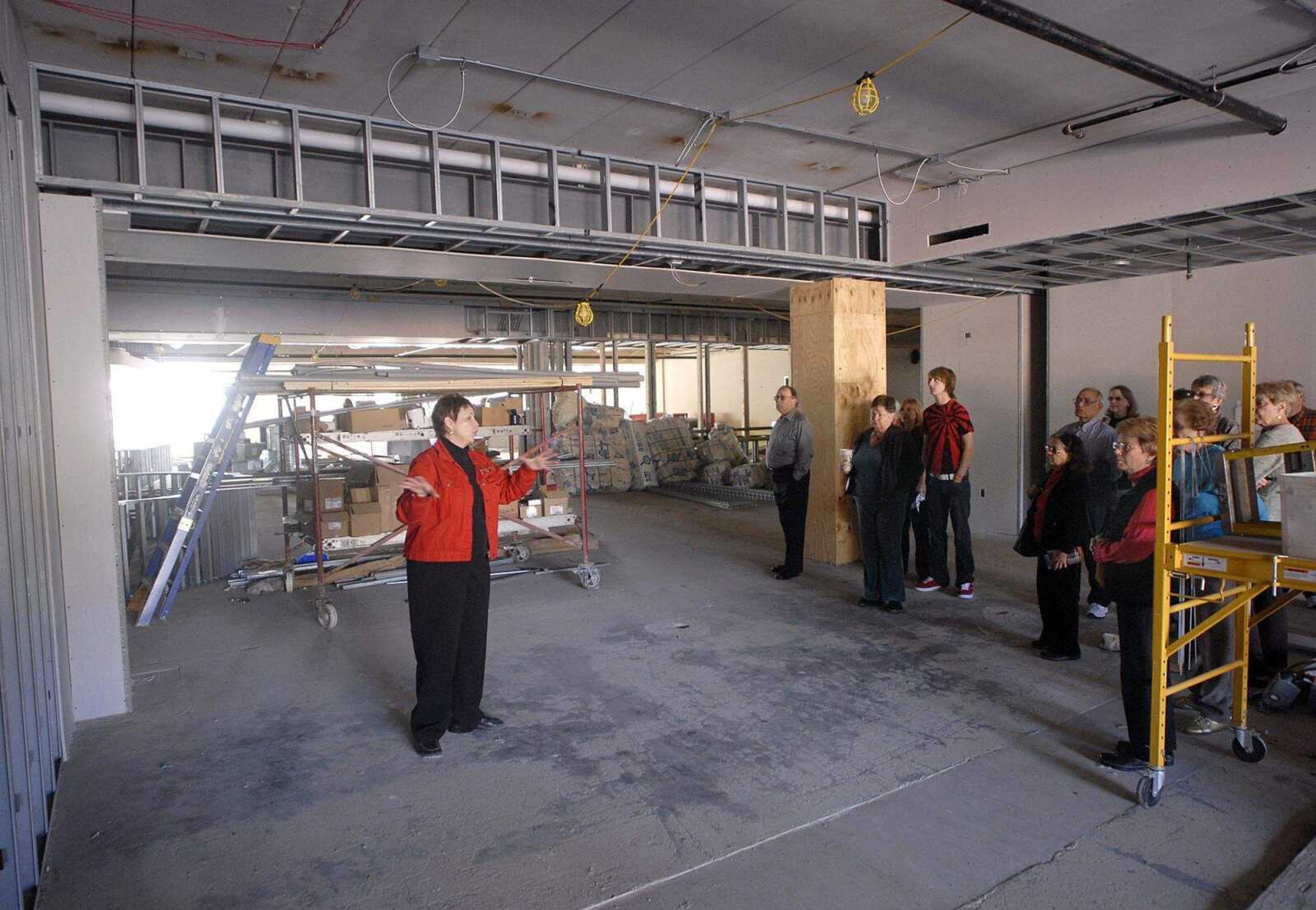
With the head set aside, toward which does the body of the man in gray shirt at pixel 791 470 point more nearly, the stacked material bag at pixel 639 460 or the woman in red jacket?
the woman in red jacket

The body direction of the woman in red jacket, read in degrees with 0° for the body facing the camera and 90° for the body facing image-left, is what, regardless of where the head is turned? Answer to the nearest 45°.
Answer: approximately 315°

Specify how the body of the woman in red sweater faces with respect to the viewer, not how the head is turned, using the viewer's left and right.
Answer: facing to the left of the viewer

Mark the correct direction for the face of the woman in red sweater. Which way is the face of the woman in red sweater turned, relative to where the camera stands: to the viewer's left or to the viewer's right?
to the viewer's left

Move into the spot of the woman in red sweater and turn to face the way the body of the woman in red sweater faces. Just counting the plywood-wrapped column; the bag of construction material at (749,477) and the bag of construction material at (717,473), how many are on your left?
0

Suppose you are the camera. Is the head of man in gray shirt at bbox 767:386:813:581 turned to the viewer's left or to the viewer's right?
to the viewer's left

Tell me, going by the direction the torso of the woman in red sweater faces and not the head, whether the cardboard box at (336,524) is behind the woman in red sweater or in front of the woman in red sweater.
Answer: in front

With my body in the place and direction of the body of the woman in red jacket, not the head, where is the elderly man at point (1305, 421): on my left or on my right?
on my left

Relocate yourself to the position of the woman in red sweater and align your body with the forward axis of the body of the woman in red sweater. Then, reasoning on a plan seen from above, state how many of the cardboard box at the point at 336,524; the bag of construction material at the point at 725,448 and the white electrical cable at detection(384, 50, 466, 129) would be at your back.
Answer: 0

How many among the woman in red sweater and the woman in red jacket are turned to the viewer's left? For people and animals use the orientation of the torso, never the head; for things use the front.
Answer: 1

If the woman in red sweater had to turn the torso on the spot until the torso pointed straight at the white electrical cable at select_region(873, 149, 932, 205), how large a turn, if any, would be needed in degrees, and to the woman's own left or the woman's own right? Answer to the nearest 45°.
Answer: approximately 45° to the woman's own right

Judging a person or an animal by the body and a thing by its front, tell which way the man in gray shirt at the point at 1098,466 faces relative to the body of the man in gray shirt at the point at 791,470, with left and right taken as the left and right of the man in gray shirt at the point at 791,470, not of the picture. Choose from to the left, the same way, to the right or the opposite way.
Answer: the same way

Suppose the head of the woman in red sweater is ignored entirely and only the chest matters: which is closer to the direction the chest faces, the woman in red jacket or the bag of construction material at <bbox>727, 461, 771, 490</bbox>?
the woman in red jacket

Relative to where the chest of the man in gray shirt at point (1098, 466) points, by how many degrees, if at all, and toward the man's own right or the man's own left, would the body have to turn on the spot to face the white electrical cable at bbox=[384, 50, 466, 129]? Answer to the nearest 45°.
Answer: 0° — they already face it

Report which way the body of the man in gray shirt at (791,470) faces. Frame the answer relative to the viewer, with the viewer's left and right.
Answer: facing the viewer and to the left of the viewer
